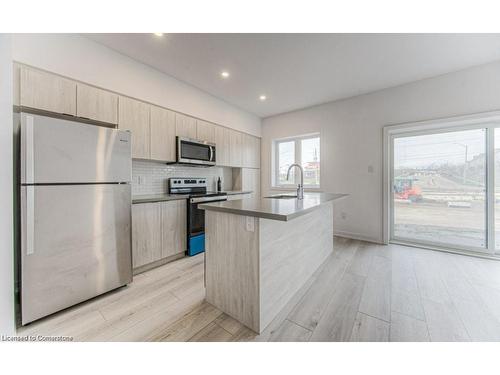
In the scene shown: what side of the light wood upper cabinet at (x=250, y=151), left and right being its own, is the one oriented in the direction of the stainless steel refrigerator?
right

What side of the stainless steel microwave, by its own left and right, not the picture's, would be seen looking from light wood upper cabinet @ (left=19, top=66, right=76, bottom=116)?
right

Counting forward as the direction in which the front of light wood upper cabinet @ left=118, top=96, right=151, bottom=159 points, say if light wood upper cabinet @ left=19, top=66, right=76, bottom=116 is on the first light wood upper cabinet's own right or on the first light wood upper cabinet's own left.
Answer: on the first light wood upper cabinet's own right

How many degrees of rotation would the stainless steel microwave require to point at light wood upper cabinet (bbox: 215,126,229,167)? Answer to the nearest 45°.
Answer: approximately 90° to its left

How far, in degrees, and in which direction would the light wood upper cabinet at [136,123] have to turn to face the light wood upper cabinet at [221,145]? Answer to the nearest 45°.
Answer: approximately 90° to its left
